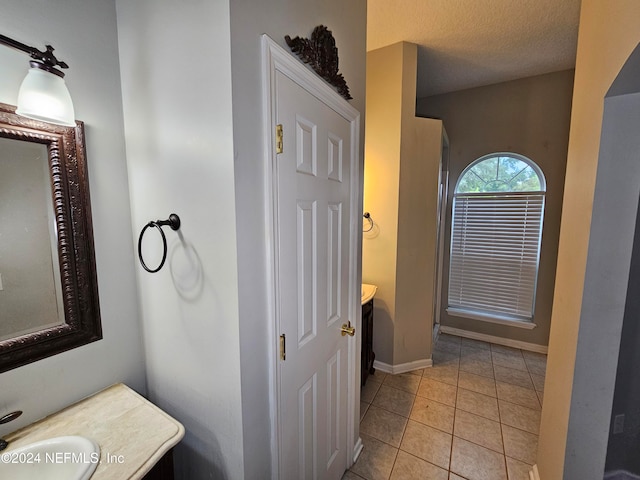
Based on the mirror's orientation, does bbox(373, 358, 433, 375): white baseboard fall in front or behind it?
in front

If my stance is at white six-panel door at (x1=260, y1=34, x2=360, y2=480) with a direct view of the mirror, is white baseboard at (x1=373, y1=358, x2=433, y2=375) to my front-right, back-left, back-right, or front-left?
back-right

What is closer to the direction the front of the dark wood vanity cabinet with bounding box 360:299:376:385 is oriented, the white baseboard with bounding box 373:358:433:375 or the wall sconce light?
the white baseboard

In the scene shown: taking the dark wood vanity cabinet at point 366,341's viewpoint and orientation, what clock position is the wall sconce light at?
The wall sconce light is roughly at 4 o'clock from the dark wood vanity cabinet.

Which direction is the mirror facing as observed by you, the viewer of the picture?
facing the viewer and to the right of the viewer

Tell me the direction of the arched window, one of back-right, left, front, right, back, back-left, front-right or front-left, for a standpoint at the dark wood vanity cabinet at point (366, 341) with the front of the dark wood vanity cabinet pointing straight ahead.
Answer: front-left

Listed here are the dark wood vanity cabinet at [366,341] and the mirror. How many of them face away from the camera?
0

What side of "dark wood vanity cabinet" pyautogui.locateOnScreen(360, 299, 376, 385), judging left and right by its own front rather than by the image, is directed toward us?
right

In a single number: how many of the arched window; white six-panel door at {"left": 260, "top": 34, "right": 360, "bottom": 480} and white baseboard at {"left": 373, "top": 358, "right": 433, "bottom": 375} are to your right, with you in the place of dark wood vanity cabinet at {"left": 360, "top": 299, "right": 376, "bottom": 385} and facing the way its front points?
1

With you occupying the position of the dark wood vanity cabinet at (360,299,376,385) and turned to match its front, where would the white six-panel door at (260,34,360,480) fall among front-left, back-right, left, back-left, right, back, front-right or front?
right

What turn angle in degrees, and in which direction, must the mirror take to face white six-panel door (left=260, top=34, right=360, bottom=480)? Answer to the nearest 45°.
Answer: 0° — it already faces it
